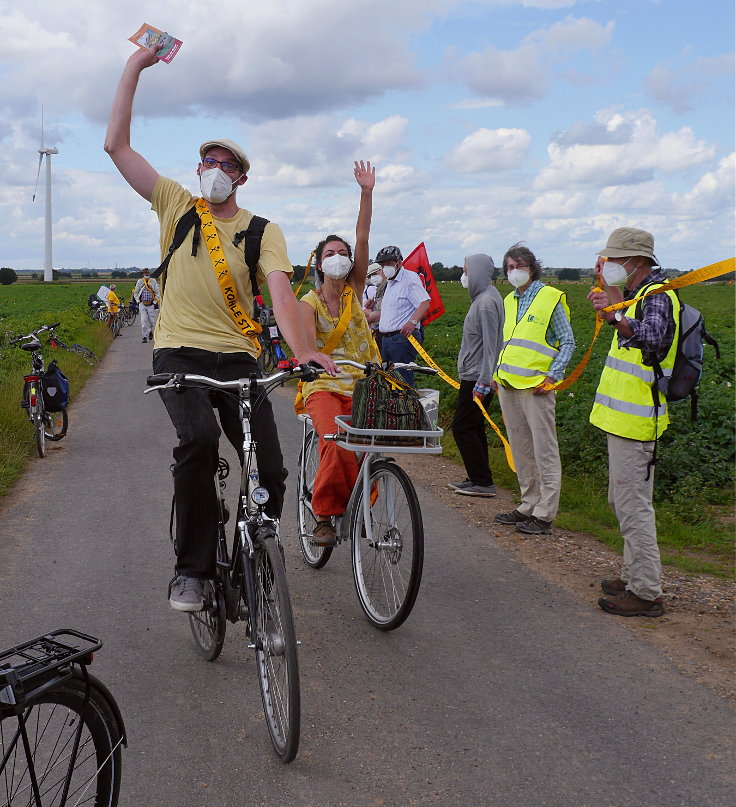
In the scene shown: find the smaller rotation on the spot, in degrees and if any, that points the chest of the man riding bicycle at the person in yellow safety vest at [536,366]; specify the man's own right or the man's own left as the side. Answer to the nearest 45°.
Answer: approximately 135° to the man's own left

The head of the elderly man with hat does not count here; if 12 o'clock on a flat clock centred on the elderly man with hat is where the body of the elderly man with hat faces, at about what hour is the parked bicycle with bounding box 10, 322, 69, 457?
The parked bicycle is roughly at 1 o'clock from the elderly man with hat.

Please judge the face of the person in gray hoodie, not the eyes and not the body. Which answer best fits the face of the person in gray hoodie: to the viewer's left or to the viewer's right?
to the viewer's left

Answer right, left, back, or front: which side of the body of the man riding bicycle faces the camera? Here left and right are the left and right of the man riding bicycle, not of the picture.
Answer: front

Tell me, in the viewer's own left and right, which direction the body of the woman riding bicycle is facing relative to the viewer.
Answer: facing the viewer

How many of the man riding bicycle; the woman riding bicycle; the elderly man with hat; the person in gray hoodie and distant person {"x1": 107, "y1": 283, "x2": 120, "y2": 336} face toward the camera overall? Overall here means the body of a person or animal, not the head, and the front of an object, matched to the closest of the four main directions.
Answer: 2

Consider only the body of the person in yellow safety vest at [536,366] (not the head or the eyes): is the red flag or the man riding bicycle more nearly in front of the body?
the man riding bicycle

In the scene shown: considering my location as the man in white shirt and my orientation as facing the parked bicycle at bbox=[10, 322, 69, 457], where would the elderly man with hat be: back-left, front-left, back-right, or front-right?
back-left

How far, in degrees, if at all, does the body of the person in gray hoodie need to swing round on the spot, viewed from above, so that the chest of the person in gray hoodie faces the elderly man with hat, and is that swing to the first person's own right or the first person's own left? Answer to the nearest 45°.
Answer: approximately 90° to the first person's own left

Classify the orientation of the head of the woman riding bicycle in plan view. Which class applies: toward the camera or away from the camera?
toward the camera

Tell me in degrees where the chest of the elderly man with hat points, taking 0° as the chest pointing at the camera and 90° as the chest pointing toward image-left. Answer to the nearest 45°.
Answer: approximately 90°

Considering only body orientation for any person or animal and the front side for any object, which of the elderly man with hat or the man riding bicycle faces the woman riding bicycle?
the elderly man with hat

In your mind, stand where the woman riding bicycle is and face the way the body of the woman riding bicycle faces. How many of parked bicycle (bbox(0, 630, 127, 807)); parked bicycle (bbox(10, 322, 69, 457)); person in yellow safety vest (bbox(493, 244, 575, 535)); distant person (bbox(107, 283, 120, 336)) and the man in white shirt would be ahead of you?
1

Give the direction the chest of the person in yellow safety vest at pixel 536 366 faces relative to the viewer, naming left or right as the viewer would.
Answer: facing the viewer and to the left of the viewer

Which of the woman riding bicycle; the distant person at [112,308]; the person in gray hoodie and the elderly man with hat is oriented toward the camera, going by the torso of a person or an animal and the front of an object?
the woman riding bicycle
